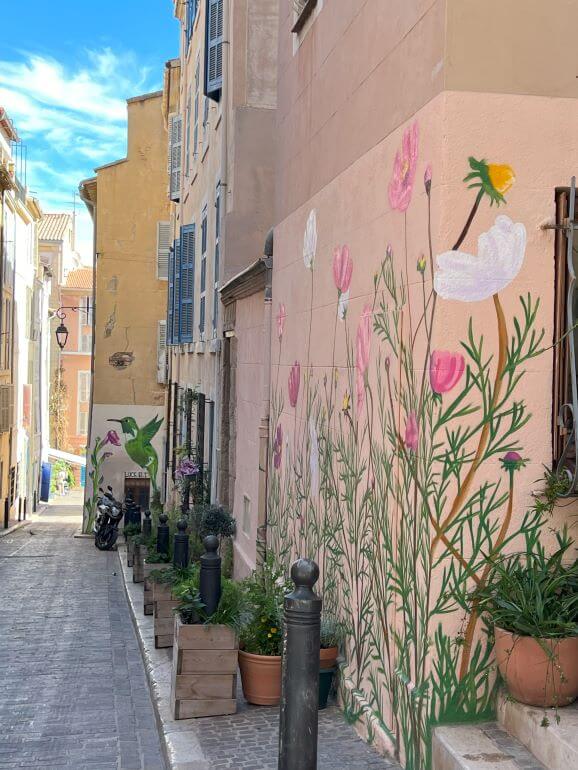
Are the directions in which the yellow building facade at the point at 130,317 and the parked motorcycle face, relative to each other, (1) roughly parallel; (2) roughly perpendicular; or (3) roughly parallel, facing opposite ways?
roughly parallel

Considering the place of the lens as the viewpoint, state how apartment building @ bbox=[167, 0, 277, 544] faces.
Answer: facing to the left of the viewer

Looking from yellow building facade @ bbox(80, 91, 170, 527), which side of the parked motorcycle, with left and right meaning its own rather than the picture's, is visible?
back

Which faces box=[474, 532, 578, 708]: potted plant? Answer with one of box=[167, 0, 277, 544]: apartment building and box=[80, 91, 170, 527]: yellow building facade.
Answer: the yellow building facade

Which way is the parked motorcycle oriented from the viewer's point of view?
toward the camera

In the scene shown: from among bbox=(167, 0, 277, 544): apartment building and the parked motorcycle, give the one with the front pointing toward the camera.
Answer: the parked motorcycle

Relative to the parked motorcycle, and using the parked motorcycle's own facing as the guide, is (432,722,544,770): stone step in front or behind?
in front

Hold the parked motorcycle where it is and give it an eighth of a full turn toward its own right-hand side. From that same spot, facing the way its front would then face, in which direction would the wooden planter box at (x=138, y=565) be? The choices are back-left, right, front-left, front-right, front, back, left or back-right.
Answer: front-left

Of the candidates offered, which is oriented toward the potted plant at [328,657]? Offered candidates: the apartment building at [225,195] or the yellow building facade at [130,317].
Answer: the yellow building facade

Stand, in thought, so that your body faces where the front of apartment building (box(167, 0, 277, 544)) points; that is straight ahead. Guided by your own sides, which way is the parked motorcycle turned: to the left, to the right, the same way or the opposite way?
to the left

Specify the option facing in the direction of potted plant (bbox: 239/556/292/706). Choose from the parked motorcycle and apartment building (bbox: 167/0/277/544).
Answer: the parked motorcycle

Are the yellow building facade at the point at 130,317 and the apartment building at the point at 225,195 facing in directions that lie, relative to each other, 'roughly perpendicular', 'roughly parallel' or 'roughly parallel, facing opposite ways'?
roughly perpendicular

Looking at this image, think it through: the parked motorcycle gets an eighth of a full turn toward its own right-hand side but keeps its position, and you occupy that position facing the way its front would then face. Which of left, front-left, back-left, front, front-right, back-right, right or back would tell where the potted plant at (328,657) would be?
front-left

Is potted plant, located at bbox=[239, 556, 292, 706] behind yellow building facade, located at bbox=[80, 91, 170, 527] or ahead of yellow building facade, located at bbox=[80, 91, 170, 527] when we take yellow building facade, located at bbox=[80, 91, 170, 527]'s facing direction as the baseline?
ahead

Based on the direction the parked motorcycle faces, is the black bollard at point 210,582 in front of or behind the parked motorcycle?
in front

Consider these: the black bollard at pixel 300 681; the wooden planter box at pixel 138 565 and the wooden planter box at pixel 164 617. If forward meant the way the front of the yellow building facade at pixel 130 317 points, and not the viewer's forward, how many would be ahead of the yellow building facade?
3
